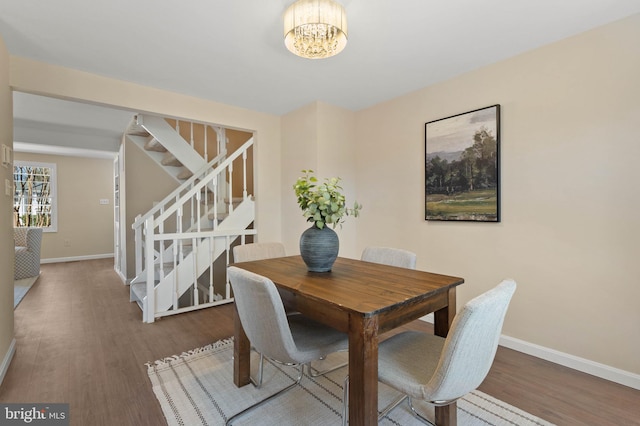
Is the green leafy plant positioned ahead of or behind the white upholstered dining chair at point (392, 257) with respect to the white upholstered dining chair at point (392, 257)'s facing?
ahead

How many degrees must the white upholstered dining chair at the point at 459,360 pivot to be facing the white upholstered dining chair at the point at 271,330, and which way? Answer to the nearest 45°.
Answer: approximately 45° to its left

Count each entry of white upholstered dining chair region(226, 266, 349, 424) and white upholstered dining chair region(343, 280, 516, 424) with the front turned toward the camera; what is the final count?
0

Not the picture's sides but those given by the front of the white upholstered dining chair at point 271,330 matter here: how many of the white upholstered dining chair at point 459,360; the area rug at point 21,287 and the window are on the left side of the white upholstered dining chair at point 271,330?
2

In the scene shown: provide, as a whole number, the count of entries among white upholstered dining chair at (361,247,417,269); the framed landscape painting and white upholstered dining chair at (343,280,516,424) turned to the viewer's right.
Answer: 0

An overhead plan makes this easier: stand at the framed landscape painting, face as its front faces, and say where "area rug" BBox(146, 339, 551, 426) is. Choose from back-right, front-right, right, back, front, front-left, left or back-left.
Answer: front

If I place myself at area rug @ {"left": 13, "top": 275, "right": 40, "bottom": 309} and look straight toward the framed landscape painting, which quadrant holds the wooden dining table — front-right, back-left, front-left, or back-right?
front-right

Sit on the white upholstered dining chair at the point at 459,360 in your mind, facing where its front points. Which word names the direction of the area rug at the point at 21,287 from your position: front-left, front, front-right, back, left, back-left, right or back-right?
front-left

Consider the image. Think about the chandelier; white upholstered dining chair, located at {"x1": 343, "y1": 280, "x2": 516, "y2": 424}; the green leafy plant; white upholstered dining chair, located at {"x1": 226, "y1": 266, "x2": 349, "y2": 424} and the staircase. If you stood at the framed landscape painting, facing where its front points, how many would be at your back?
0

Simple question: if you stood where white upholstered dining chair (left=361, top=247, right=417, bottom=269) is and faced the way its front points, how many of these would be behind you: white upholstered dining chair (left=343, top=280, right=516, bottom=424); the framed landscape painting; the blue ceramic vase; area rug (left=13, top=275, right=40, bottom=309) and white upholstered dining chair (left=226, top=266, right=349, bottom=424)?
1

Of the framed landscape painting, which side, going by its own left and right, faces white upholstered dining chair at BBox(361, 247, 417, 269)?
front

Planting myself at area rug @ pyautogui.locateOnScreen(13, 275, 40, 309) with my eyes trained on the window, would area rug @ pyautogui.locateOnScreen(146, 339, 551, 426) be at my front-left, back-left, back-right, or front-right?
back-right

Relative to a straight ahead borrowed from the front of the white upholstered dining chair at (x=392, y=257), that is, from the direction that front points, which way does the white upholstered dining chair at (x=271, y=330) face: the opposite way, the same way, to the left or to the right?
the opposite way

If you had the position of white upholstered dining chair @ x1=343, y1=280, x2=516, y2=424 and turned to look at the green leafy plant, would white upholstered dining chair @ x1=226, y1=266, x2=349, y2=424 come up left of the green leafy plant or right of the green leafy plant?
left

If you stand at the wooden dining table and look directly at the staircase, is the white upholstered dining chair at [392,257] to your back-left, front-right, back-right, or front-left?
front-right

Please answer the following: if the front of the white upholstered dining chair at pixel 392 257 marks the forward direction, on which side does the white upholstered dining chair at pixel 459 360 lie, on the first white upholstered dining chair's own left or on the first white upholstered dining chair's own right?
on the first white upholstered dining chair's own left

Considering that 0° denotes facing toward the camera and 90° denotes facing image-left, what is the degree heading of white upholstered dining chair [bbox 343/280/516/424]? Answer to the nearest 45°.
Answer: approximately 135°
